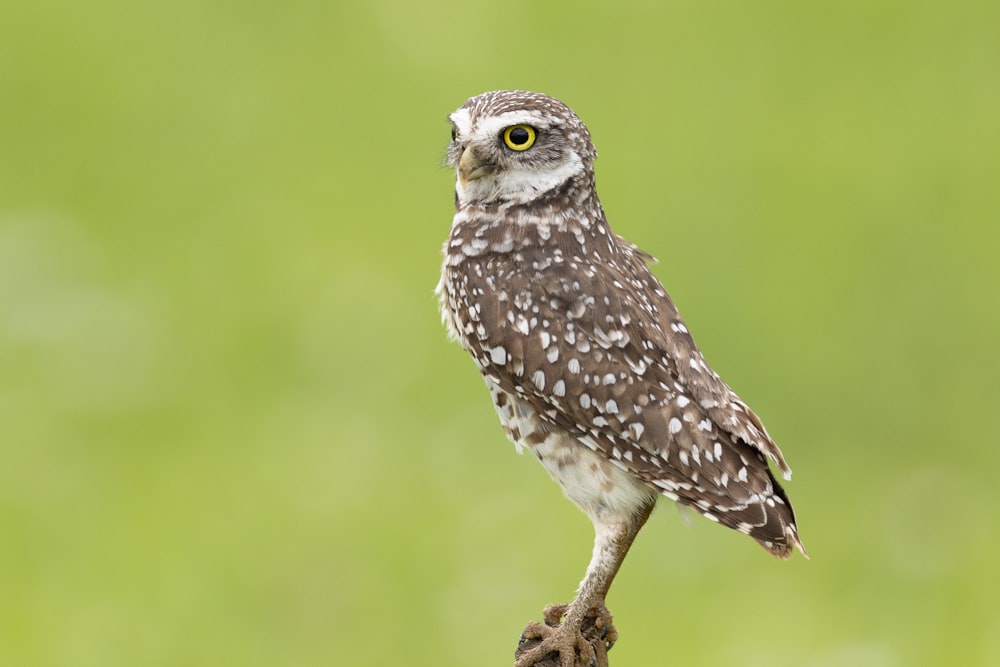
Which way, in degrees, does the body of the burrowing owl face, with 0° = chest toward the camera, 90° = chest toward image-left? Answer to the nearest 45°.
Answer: approximately 90°
